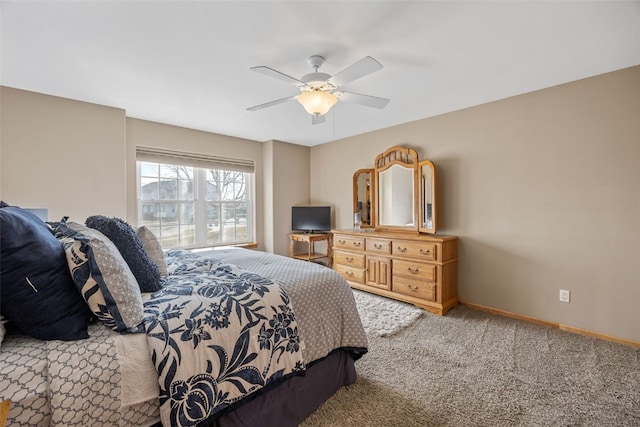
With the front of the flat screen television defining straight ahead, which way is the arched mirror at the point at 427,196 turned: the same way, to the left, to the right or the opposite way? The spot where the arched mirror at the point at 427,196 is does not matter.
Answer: to the right

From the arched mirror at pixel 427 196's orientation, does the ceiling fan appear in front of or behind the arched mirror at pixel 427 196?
in front

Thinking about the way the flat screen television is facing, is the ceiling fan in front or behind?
in front

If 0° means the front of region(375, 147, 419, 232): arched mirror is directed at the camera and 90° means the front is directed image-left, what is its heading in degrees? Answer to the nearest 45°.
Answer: approximately 45°

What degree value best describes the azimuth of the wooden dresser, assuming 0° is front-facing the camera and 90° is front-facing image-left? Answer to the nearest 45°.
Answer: approximately 45°

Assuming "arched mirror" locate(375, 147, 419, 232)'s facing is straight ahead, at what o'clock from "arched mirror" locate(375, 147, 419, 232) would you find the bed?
The bed is roughly at 11 o'clock from the arched mirror.
